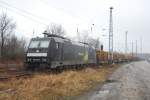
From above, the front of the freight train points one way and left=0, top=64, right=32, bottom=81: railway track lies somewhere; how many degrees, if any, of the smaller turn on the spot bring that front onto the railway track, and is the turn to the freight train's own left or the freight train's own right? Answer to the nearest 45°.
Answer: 0° — it already faces it

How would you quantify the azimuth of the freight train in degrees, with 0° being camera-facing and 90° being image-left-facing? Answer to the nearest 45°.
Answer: approximately 45°
